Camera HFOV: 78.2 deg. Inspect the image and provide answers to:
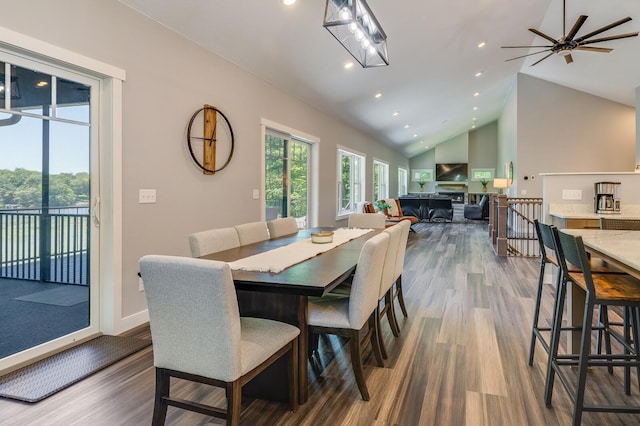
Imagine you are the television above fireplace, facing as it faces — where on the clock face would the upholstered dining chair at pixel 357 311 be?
The upholstered dining chair is roughly at 12 o'clock from the television above fireplace.

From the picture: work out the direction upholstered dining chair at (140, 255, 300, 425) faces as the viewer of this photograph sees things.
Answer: facing away from the viewer and to the right of the viewer

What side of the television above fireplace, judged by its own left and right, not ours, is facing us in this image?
front

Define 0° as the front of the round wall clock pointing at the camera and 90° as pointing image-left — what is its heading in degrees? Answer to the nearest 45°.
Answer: approximately 315°

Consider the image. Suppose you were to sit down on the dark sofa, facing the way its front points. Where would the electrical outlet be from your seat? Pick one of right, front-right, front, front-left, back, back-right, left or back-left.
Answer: left

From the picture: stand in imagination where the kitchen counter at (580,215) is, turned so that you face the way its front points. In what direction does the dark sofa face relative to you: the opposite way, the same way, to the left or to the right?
to the right

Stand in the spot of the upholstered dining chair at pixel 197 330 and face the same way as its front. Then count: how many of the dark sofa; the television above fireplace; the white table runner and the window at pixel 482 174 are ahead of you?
4

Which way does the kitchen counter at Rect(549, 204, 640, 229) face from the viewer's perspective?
toward the camera

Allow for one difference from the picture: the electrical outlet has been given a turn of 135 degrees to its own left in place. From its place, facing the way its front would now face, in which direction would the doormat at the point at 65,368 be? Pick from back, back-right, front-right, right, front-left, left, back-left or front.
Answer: back

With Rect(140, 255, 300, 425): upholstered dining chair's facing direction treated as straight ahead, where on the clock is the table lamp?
The table lamp is roughly at 12 o'clock from the upholstered dining chair.
